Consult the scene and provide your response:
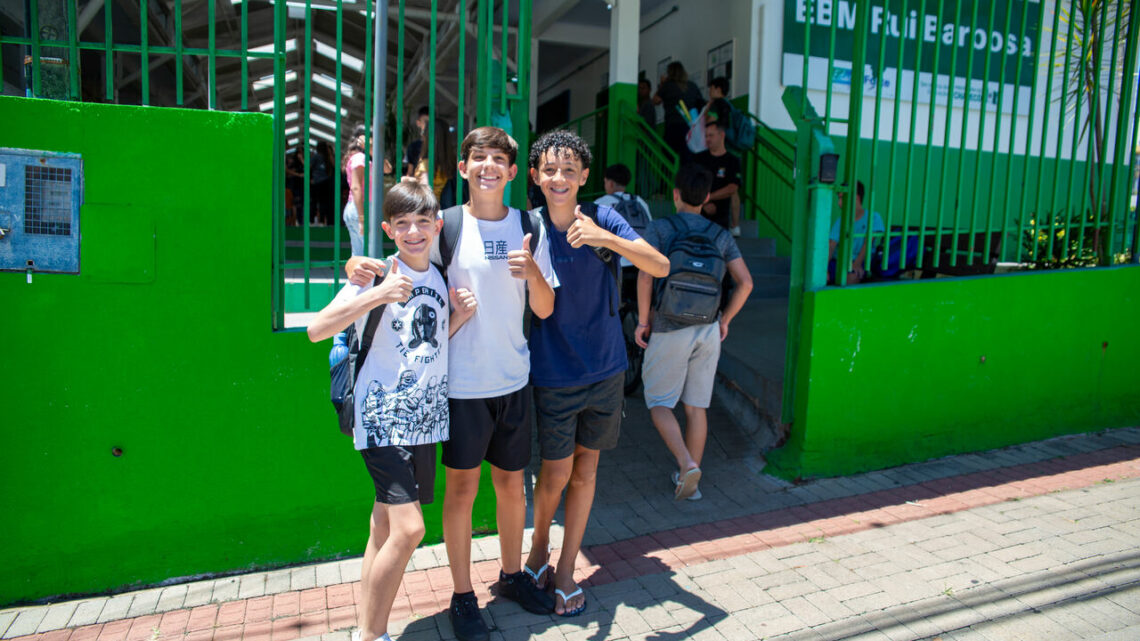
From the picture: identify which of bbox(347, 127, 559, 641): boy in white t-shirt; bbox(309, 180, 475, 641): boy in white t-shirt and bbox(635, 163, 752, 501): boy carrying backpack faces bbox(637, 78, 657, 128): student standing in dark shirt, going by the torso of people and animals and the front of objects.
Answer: the boy carrying backpack

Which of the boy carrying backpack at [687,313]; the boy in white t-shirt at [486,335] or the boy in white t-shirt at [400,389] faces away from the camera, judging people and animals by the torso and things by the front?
the boy carrying backpack

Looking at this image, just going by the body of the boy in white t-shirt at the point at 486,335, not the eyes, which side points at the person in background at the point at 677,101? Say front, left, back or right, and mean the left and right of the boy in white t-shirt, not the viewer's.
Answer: back

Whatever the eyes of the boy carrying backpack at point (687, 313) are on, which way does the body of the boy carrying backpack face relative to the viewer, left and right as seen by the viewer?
facing away from the viewer

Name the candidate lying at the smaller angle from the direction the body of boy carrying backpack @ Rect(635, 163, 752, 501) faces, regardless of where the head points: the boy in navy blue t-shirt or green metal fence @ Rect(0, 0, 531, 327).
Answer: the green metal fence

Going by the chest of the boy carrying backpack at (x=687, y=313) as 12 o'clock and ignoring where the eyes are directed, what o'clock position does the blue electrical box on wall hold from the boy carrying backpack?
The blue electrical box on wall is roughly at 8 o'clock from the boy carrying backpack.

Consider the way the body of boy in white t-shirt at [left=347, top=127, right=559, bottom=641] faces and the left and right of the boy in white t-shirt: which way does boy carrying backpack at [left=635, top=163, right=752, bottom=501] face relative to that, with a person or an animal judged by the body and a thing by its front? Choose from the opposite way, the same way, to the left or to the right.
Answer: the opposite way

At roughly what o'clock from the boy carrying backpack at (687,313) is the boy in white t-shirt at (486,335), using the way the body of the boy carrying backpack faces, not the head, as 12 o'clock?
The boy in white t-shirt is roughly at 7 o'clock from the boy carrying backpack.
